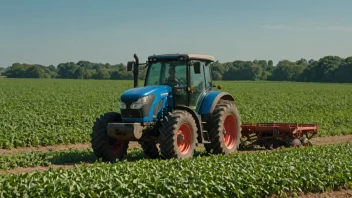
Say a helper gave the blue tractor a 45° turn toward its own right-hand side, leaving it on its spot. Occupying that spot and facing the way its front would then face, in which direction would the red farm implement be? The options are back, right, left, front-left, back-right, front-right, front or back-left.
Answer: back-right

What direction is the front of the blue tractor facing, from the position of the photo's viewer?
facing the viewer and to the left of the viewer
